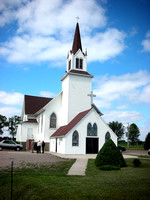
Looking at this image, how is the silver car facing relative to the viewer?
to the viewer's right

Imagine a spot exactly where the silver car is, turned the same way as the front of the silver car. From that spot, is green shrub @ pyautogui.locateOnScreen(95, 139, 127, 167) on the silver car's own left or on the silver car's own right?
on the silver car's own right

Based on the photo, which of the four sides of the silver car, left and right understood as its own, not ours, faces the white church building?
front
